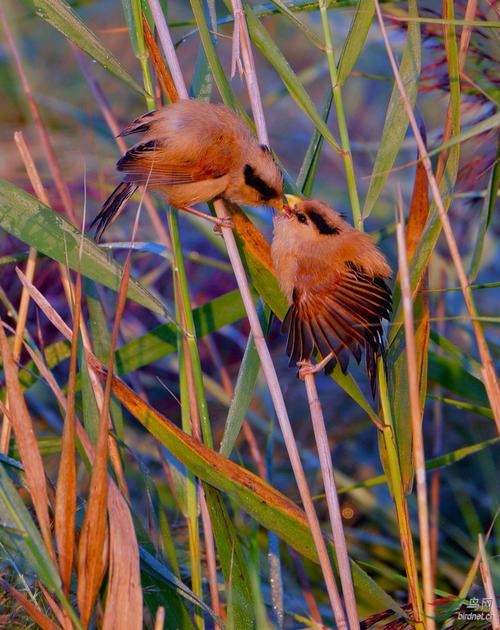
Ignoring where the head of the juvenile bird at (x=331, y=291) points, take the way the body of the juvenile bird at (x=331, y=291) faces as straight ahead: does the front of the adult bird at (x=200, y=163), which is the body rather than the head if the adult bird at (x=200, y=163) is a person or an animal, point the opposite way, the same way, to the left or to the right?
the opposite way

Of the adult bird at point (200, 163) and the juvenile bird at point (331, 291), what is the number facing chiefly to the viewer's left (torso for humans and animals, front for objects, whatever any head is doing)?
1

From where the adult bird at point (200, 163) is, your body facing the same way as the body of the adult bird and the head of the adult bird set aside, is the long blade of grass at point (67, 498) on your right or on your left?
on your right

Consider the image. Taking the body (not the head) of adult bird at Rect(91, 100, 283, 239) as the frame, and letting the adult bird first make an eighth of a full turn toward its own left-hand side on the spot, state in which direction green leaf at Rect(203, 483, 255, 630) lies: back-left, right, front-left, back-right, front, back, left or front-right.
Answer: back-right

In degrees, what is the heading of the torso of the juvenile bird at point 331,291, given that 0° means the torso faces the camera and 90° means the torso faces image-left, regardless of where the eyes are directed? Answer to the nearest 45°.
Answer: approximately 90°

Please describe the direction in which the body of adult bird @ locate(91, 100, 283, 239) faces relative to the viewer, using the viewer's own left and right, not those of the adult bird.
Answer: facing to the right of the viewer
